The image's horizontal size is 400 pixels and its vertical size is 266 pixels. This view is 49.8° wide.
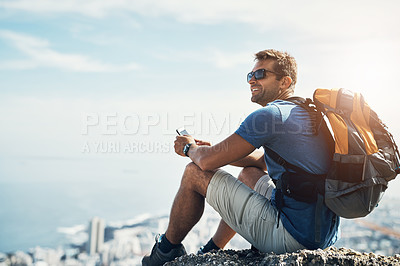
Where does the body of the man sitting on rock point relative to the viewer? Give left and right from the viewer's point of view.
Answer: facing to the left of the viewer
